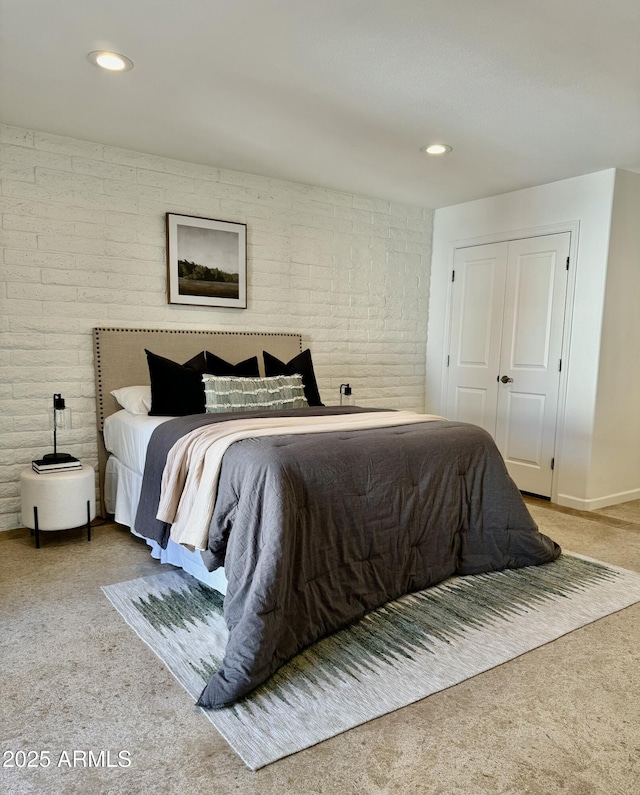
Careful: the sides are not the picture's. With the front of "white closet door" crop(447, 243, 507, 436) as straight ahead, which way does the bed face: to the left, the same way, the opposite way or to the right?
to the left

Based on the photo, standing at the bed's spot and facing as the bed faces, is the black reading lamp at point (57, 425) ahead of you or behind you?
behind

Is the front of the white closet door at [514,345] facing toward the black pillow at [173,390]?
yes

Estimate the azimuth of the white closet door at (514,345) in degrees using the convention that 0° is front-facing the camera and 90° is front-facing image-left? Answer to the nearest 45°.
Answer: approximately 45°

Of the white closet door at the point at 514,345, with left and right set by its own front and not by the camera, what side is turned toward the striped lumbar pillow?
front

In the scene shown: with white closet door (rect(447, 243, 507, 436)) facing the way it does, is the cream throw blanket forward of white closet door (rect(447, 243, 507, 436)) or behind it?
forward

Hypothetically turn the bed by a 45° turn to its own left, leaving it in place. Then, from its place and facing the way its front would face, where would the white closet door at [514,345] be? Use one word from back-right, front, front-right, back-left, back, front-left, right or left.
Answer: front-left

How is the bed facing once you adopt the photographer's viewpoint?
facing the viewer and to the right of the viewer

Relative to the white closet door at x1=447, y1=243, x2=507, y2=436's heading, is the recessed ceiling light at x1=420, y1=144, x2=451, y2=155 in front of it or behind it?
in front

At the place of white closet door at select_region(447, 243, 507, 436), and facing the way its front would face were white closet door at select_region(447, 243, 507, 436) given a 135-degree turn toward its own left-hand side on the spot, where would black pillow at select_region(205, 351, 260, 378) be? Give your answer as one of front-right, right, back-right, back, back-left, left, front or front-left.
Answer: back-right

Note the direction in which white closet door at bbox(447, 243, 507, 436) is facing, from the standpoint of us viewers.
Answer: facing the viewer and to the left of the viewer

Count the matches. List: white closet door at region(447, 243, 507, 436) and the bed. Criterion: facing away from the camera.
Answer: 0

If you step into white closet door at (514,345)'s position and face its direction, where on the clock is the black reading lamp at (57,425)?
The black reading lamp is roughly at 12 o'clock from the white closet door.
